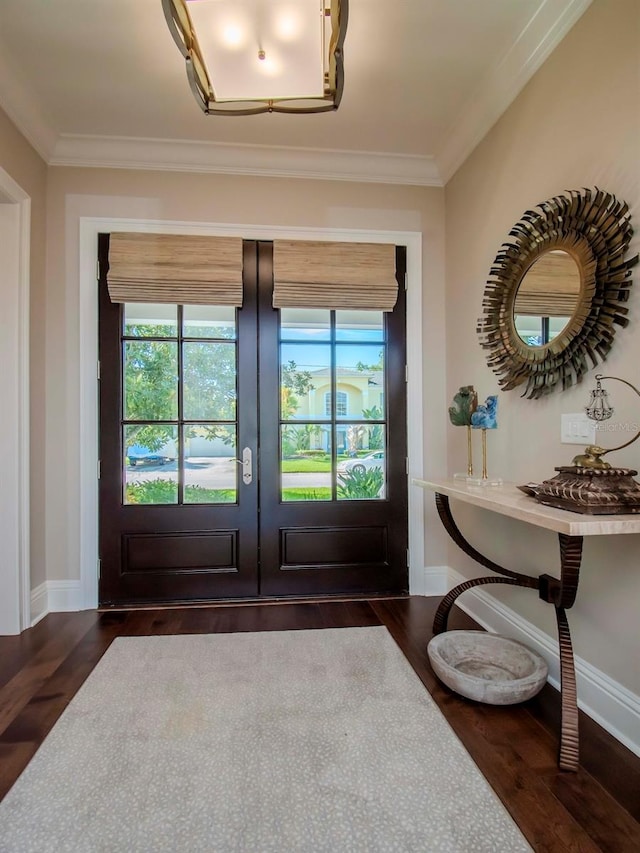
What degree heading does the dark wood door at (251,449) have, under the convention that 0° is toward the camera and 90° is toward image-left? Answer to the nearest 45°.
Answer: approximately 0°

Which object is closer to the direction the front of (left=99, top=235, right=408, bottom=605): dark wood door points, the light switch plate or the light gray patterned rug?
the light gray patterned rug

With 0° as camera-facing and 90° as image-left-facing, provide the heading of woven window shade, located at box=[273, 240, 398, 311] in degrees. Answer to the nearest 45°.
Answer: approximately 0°

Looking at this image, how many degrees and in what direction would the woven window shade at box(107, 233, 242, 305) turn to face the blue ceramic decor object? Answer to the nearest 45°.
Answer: approximately 45° to its left

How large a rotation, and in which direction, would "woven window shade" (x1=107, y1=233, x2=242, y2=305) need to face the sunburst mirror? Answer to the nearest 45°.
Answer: approximately 45° to its left

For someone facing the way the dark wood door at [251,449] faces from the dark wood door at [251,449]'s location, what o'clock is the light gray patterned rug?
The light gray patterned rug is roughly at 12 o'clock from the dark wood door.
